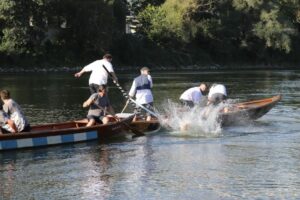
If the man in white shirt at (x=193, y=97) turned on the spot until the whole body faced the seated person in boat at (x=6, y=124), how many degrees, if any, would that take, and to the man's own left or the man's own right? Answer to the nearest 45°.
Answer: approximately 135° to the man's own right

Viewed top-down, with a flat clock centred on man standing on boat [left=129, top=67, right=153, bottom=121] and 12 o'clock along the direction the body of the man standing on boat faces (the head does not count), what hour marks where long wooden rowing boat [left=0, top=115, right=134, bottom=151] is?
The long wooden rowing boat is roughly at 6 o'clock from the man standing on boat.

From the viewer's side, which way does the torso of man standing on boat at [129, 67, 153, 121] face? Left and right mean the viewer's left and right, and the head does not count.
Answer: facing away from the viewer and to the right of the viewer

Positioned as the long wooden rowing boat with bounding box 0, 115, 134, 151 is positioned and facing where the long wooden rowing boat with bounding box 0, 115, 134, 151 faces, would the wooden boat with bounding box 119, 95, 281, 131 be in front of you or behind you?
in front

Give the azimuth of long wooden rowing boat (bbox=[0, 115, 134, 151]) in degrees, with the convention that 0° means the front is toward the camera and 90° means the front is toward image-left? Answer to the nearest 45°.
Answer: approximately 270°

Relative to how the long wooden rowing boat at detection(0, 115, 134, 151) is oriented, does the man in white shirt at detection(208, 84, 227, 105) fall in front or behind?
in front

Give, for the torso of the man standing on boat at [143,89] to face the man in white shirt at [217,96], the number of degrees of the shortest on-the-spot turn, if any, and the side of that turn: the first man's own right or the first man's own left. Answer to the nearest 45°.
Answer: approximately 90° to the first man's own right

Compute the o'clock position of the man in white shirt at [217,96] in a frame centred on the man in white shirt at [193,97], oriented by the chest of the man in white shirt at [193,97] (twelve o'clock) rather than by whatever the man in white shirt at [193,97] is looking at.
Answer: the man in white shirt at [217,96] is roughly at 11 o'clock from the man in white shirt at [193,97].
